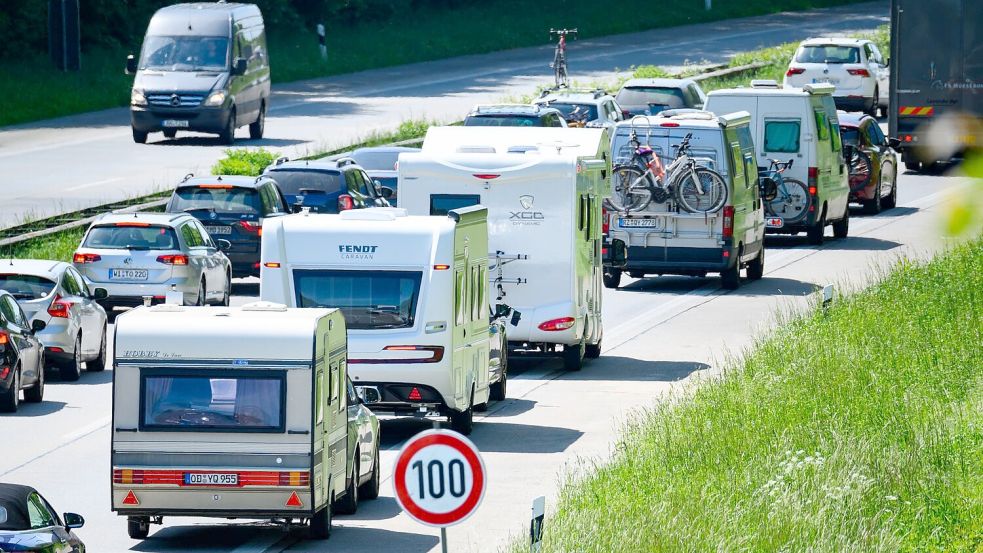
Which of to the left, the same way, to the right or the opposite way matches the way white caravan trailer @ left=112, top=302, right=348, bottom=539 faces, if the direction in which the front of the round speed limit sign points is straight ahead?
the opposite way

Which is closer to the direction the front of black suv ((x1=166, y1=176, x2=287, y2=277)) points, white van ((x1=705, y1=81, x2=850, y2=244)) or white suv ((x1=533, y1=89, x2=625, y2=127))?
the white suv

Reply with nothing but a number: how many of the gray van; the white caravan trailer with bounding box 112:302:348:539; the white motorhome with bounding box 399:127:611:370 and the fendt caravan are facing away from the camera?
3

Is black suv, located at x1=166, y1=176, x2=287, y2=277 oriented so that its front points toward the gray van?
yes

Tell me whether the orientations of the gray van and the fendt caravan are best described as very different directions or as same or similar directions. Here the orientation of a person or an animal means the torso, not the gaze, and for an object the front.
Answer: very different directions

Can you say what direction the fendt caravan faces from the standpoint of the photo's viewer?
facing away from the viewer

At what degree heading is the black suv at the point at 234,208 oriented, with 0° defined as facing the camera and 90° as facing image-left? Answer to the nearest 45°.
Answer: approximately 180°

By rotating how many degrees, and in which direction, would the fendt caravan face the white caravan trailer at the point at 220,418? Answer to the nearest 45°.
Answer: approximately 180°

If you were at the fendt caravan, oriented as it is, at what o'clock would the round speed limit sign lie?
The round speed limit sign is roughly at 6 o'clock from the fendt caravan.

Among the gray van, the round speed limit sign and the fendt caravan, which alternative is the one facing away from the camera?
the fendt caravan

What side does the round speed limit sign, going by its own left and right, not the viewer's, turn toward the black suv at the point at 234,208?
back

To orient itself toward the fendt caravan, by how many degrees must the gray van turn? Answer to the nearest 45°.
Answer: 0° — it already faces it

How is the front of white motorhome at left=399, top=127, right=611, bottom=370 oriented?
away from the camera

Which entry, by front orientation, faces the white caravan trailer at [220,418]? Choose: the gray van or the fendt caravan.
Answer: the gray van
